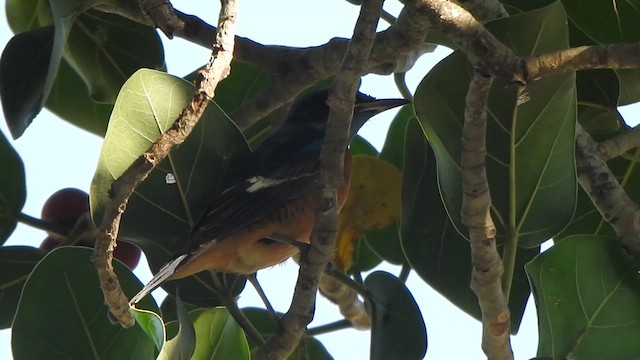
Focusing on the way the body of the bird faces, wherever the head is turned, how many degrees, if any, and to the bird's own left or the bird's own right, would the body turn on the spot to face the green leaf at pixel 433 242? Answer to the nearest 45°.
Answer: approximately 45° to the bird's own right

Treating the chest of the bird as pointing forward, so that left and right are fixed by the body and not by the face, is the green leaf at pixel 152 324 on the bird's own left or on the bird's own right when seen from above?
on the bird's own right

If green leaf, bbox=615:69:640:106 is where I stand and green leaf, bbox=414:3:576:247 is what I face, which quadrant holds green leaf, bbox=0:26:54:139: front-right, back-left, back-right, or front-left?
front-right

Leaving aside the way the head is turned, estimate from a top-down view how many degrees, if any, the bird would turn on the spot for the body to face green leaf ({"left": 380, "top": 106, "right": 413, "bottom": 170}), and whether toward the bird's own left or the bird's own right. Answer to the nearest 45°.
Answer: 0° — it already faces it

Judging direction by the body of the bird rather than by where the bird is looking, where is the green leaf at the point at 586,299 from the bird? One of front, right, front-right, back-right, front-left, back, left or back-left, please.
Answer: front-right

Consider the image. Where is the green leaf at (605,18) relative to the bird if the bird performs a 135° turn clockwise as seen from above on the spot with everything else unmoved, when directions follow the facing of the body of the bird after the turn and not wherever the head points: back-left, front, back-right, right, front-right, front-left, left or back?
left

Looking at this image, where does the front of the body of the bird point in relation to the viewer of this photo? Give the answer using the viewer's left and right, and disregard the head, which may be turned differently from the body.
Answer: facing to the right of the viewer

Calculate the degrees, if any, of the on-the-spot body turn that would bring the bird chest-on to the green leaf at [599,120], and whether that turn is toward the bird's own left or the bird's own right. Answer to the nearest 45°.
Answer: approximately 45° to the bird's own right

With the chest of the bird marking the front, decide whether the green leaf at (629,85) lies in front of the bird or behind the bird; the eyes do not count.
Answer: in front

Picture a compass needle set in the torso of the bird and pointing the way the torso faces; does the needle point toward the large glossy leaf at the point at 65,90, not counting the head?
no

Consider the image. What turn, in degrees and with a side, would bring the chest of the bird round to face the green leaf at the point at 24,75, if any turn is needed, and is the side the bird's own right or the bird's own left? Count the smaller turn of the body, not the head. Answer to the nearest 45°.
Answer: approximately 135° to the bird's own right

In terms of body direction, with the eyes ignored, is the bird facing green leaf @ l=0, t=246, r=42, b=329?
no

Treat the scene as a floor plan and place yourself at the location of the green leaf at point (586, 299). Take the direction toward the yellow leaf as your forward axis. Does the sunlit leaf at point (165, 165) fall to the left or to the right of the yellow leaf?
left

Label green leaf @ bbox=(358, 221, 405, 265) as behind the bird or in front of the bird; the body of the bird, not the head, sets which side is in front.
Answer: in front

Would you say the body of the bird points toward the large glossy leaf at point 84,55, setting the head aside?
no
